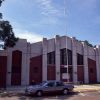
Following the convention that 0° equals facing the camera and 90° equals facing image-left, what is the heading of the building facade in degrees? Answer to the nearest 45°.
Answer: approximately 0°

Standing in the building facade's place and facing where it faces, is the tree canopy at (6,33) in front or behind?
in front

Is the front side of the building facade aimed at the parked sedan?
yes
